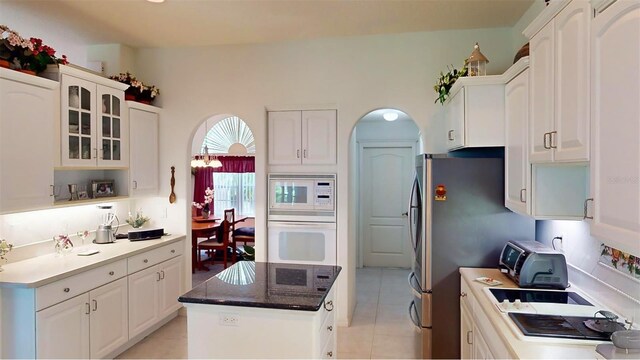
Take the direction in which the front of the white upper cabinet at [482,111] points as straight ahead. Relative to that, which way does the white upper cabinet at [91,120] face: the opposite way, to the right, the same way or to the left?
the opposite way

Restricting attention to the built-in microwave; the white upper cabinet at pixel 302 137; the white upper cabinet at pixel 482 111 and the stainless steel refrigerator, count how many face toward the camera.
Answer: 2

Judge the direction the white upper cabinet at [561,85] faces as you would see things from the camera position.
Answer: facing the viewer and to the left of the viewer

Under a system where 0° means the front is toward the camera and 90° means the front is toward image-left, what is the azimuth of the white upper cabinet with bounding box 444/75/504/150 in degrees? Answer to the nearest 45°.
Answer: approximately 90°

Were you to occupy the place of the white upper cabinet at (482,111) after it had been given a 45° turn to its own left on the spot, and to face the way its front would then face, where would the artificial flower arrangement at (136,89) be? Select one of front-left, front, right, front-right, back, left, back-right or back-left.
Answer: front-right

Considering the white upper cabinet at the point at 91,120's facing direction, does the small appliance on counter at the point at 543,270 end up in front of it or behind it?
in front

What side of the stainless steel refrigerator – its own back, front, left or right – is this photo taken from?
left

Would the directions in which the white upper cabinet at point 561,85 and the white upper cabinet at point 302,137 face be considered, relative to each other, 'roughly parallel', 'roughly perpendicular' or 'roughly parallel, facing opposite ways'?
roughly perpendicular

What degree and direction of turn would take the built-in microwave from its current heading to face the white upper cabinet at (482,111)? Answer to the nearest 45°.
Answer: approximately 45° to its left

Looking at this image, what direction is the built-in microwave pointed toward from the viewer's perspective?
toward the camera

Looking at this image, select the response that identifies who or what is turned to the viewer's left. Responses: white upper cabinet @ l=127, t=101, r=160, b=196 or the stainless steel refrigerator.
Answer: the stainless steel refrigerator

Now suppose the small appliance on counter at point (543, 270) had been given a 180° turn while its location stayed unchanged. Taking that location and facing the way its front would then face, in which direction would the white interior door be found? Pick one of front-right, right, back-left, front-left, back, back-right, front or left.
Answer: left

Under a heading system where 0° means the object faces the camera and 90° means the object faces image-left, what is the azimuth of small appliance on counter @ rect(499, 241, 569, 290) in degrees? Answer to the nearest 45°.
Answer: approximately 45°

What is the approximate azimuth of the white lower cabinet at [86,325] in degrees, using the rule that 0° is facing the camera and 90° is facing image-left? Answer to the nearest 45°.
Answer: approximately 315°

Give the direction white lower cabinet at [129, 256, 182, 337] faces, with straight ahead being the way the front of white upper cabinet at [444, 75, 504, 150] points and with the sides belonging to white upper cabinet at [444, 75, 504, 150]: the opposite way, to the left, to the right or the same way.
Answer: the opposite way

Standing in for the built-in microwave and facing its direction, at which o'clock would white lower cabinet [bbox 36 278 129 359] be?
The white lower cabinet is roughly at 2 o'clock from the built-in microwave.

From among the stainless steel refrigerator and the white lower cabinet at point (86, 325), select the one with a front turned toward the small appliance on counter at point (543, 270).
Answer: the white lower cabinet

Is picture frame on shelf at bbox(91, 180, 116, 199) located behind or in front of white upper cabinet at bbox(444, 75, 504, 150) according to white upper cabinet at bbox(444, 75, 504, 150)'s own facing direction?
in front
